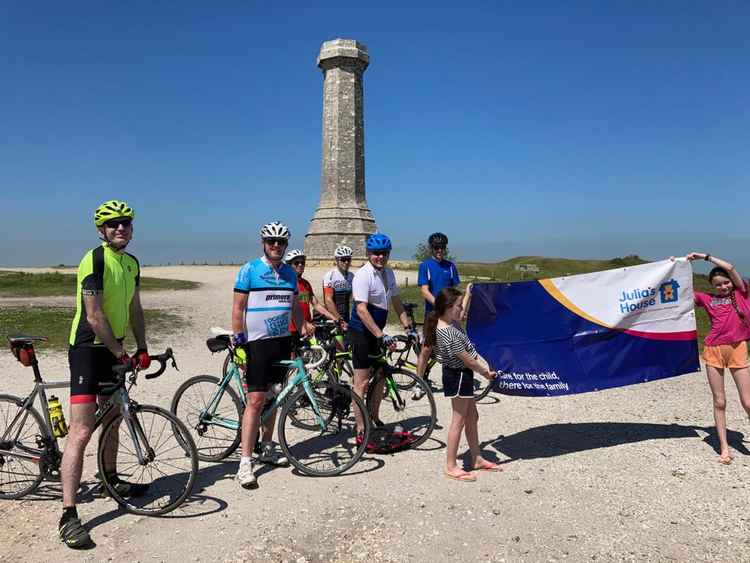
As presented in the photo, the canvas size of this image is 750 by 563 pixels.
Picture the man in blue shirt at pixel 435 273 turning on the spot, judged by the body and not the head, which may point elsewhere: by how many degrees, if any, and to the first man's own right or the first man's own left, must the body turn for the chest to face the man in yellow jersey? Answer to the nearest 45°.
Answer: approximately 45° to the first man's own right

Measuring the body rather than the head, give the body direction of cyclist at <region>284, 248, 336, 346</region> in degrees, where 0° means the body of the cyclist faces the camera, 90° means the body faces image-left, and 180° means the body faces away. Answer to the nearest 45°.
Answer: approximately 315°

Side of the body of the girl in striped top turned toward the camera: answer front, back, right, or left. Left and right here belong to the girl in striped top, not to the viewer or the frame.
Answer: right

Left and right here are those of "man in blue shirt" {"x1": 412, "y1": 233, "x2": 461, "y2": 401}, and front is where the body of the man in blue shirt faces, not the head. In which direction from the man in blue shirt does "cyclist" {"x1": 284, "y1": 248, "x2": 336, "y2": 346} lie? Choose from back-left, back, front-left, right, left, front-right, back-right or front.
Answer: right

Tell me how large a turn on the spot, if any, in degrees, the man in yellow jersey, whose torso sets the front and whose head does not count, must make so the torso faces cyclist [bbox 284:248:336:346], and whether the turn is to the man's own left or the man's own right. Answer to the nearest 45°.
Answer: approximately 90° to the man's own left

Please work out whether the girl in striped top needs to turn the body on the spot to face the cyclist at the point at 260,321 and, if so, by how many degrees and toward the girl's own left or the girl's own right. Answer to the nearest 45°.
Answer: approximately 180°

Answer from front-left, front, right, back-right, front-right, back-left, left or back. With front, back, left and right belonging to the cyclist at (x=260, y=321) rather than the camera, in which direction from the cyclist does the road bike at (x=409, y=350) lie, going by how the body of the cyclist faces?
left

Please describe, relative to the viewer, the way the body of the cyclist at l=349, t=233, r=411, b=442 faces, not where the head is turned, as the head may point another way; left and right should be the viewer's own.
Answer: facing the viewer and to the right of the viewer

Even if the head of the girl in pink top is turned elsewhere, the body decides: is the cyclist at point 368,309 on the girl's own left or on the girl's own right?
on the girl's own right

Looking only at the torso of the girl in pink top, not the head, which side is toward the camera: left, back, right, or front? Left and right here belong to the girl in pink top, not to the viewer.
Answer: front

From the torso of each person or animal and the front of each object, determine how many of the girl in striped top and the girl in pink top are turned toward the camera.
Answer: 1
